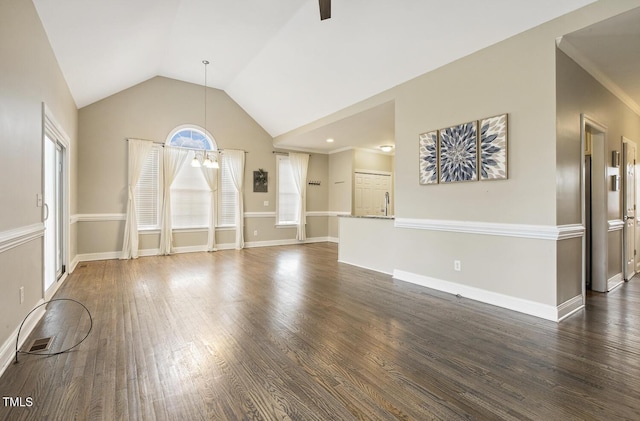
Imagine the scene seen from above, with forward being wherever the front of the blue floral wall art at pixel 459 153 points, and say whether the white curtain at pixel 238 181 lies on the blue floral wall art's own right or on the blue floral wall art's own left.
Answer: on the blue floral wall art's own right

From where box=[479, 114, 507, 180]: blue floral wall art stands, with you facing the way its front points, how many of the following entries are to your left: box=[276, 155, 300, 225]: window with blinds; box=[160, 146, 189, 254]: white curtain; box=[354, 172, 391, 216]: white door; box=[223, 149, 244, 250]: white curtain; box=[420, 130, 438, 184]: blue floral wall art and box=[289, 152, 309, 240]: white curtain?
0

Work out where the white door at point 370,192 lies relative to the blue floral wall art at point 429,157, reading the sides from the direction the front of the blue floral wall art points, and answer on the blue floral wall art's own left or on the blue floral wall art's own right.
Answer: on the blue floral wall art's own right

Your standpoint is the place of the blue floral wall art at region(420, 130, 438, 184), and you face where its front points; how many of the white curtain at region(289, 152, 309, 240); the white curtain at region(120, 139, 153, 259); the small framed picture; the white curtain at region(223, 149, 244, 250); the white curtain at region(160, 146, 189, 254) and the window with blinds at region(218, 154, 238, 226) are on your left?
0

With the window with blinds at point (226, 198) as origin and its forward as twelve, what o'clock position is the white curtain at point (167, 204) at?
The white curtain is roughly at 2 o'clock from the window with blinds.

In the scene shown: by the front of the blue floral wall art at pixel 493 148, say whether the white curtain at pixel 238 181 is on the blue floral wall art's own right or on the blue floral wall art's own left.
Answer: on the blue floral wall art's own right

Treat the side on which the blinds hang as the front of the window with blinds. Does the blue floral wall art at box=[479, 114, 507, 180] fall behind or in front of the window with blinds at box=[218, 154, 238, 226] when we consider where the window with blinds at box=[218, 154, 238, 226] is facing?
in front

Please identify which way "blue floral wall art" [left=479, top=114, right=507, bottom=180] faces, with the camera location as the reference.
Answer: facing the viewer and to the left of the viewer

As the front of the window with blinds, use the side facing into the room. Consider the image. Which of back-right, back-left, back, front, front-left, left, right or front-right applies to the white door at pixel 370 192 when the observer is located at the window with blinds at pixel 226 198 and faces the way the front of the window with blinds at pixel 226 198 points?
left

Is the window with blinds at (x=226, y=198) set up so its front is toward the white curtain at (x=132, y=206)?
no

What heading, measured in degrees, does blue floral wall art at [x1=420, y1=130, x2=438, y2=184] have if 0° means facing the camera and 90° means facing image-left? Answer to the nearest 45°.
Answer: approximately 45°

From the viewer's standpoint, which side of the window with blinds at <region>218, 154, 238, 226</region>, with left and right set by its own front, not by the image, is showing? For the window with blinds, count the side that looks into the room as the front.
front

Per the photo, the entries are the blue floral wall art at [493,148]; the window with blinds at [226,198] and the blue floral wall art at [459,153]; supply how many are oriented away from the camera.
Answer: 0
